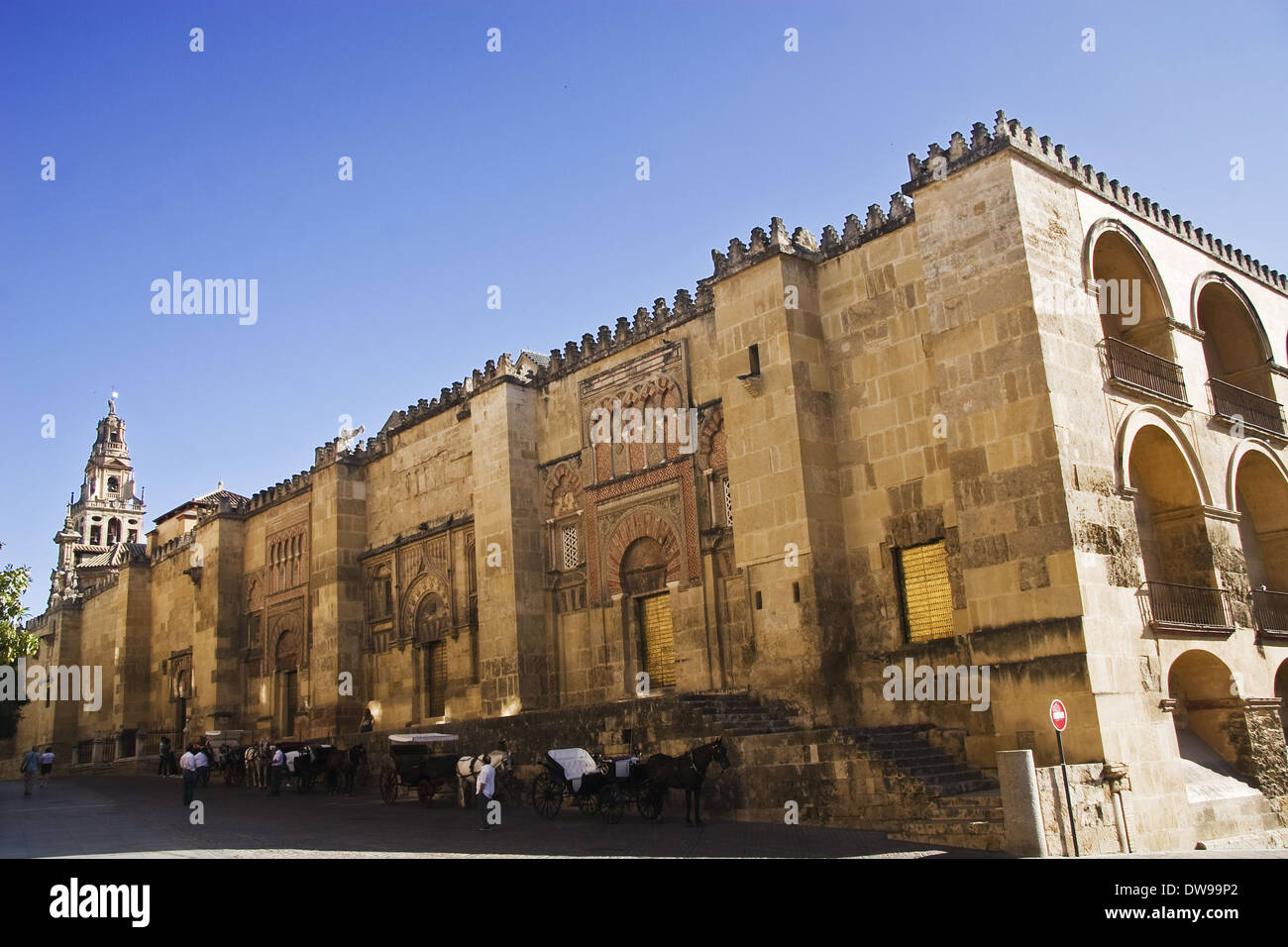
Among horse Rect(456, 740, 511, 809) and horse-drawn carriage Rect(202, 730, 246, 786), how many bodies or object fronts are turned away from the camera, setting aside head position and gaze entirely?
0

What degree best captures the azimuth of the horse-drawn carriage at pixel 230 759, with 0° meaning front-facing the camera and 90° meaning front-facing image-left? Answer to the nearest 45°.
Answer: approximately 315°

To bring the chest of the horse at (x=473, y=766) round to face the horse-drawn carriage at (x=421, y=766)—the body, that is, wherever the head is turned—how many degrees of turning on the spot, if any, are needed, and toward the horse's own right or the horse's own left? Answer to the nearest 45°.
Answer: approximately 135° to the horse's own left

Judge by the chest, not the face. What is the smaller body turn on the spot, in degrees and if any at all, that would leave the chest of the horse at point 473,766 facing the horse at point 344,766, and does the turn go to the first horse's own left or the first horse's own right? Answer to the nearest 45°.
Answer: approximately 135° to the first horse's own left

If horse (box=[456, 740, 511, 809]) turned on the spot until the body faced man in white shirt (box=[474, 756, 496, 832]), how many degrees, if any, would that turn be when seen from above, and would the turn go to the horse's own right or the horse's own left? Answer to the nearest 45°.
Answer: approximately 90° to the horse's own right

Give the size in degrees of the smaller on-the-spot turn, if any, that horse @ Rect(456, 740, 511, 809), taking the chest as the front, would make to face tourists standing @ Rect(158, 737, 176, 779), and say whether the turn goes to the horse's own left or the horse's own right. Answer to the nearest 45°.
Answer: approximately 135° to the horse's own left

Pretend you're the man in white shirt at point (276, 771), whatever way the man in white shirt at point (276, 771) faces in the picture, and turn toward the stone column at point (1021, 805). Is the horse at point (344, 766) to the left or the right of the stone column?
left

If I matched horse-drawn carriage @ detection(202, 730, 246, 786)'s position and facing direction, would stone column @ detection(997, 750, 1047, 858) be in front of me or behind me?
in front

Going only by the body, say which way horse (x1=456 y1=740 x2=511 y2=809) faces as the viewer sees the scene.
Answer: to the viewer's right

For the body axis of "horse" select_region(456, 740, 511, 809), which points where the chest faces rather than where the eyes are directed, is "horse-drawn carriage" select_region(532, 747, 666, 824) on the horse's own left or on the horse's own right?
on the horse's own right
